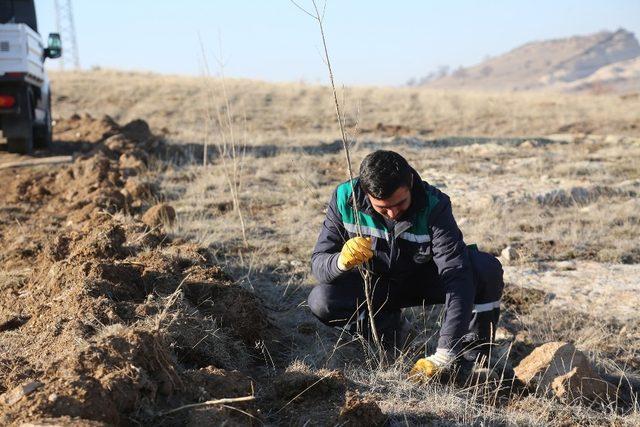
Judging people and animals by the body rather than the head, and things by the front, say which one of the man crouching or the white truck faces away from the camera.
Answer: the white truck

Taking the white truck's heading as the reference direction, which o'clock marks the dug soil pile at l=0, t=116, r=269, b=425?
The dug soil pile is roughly at 6 o'clock from the white truck.

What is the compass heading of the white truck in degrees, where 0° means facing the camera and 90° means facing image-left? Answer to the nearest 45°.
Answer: approximately 180°

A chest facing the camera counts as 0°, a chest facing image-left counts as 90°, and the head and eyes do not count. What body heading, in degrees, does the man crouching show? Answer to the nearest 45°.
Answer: approximately 0°

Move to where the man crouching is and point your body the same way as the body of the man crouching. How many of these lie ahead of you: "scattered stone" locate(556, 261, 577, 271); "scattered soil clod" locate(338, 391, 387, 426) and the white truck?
1

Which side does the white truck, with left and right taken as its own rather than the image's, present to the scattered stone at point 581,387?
back

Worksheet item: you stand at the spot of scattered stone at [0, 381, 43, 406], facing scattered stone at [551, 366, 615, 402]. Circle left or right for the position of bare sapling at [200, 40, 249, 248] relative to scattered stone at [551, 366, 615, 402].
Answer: left

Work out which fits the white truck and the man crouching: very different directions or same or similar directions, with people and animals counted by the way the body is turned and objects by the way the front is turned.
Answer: very different directions

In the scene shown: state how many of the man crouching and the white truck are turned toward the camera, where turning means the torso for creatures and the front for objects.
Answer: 1

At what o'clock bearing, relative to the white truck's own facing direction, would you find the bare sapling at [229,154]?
The bare sapling is roughly at 5 o'clock from the white truck.

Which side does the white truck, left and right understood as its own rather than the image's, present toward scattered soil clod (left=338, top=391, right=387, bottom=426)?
back
